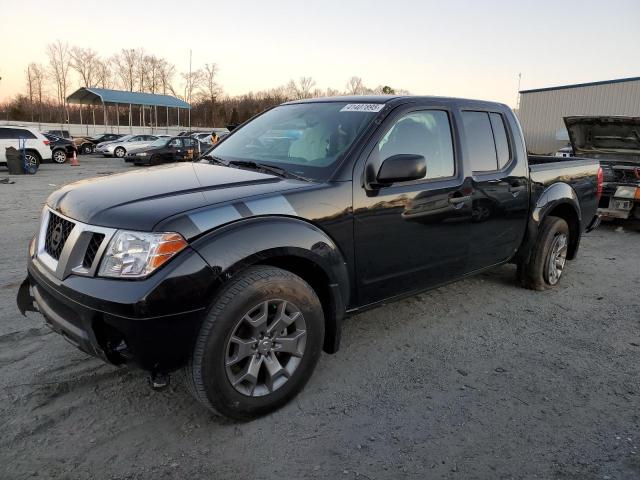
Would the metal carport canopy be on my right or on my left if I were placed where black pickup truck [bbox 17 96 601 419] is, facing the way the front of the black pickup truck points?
on my right

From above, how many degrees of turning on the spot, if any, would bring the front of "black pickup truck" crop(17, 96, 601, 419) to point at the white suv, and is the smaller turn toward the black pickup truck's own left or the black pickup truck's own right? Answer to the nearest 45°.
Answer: approximately 90° to the black pickup truck's own right

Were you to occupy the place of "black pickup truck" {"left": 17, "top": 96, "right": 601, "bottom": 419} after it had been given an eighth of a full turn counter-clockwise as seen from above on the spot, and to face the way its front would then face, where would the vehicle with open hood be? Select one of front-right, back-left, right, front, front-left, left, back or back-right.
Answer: back-left

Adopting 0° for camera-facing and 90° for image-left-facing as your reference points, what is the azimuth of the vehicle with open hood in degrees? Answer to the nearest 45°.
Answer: approximately 0°

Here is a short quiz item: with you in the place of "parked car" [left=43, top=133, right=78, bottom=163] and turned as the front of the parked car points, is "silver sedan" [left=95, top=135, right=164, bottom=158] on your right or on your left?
on your left

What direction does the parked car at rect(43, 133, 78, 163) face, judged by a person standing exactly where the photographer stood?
facing to the right of the viewer
